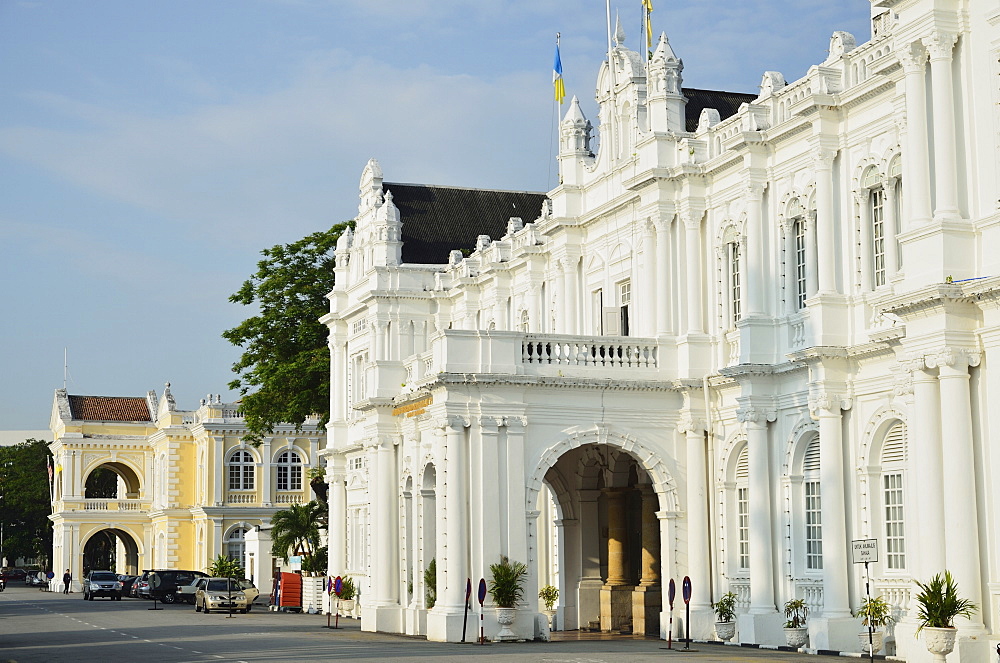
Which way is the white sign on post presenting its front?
toward the camera

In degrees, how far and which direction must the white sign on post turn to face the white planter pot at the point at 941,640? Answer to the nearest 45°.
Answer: approximately 45° to its left

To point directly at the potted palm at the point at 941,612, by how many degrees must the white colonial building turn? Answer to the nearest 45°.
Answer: approximately 45° to its left
